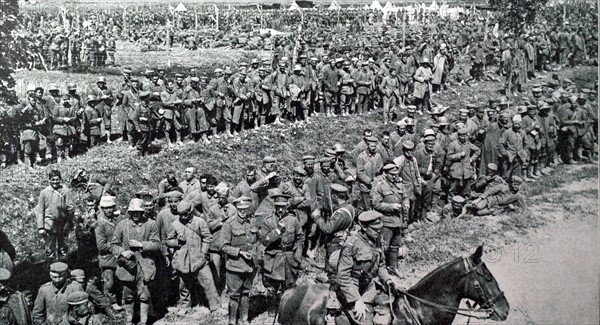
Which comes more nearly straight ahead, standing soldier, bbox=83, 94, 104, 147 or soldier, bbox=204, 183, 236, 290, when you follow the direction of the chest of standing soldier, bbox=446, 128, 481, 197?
the soldier

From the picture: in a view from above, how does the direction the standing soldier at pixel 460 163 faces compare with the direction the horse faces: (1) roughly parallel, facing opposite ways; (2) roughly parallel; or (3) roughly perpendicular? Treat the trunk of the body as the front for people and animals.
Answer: roughly perpendicular

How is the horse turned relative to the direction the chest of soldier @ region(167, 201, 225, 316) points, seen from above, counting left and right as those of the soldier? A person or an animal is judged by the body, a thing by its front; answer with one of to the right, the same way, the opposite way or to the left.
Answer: to the left

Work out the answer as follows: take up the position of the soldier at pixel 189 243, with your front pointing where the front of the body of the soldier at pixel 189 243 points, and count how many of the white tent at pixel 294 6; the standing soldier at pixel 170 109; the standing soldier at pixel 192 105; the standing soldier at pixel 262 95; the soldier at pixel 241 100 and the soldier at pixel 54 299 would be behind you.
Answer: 5

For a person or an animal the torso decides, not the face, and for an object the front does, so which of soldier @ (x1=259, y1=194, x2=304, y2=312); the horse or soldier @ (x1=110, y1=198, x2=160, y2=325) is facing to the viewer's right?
the horse

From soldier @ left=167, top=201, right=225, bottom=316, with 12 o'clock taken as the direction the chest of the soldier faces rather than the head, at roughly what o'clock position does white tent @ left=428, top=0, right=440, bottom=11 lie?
The white tent is roughly at 7 o'clock from the soldier.

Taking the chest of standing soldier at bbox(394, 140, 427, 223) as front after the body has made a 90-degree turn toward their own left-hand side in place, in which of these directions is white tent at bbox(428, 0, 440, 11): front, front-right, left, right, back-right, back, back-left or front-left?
front-left

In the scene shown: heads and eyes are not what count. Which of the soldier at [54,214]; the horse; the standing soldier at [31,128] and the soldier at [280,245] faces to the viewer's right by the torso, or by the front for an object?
the horse

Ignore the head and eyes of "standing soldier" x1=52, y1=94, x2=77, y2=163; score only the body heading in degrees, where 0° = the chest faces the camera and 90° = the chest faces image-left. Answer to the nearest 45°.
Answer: approximately 0°

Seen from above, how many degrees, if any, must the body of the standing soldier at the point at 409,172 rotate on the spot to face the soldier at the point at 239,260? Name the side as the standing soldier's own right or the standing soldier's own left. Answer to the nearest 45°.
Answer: approximately 90° to the standing soldier's own right

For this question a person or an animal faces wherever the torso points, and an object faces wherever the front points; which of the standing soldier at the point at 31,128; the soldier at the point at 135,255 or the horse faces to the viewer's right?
the horse

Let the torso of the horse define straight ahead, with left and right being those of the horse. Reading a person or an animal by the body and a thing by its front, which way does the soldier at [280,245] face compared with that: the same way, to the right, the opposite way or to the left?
to the right

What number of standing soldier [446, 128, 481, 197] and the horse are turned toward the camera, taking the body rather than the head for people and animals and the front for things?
1
